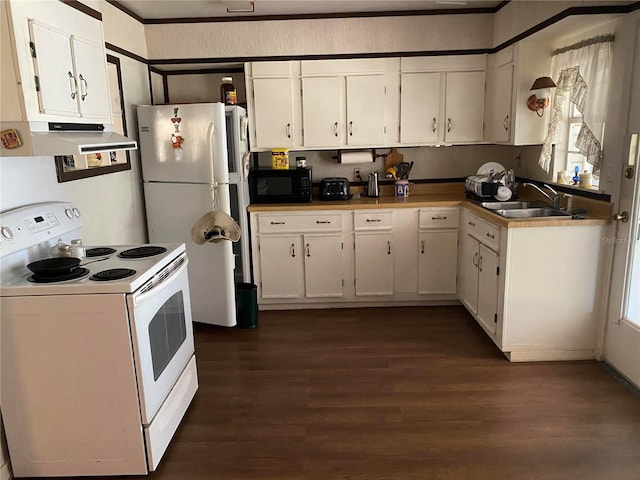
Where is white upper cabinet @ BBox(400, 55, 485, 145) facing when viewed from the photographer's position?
facing the viewer

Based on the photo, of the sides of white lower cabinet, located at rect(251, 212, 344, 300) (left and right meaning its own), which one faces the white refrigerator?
right

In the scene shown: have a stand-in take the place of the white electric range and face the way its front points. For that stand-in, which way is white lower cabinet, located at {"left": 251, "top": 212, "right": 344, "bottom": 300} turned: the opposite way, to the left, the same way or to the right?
to the right

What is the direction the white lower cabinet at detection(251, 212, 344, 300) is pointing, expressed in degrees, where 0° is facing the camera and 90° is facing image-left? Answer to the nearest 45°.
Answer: approximately 0°

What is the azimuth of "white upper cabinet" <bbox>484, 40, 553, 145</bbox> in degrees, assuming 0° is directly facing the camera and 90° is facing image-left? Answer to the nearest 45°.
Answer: approximately 45°

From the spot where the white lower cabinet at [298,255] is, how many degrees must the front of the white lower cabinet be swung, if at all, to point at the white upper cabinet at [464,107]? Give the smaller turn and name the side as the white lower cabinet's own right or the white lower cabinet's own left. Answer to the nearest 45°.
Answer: approximately 90° to the white lower cabinet's own left

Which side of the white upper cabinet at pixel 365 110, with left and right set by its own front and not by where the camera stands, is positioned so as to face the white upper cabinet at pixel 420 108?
left

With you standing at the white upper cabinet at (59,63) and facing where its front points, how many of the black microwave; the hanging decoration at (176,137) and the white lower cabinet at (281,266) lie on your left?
3

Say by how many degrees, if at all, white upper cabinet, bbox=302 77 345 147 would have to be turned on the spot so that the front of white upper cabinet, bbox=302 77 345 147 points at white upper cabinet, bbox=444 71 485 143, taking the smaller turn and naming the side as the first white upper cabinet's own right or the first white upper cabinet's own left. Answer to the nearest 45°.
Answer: approximately 90° to the first white upper cabinet's own left

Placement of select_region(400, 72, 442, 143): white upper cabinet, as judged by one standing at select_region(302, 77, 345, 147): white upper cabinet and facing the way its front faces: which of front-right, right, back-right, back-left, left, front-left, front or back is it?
left
